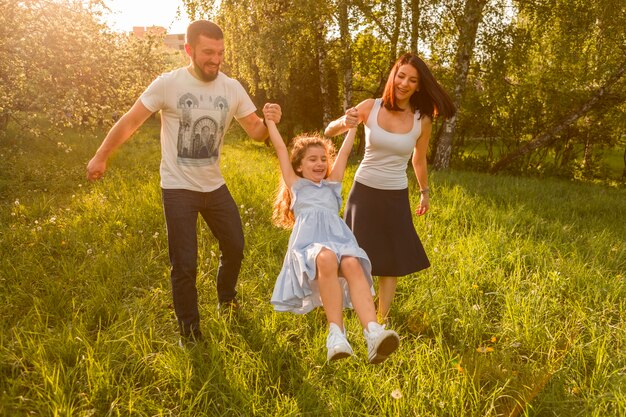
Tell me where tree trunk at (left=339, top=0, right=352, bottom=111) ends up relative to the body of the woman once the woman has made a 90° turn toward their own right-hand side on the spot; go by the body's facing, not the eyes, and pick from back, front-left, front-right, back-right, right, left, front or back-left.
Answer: right

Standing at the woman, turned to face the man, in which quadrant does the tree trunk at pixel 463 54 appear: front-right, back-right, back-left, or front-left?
back-right

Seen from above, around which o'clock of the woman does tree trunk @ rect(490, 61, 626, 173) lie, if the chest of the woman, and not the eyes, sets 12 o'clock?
The tree trunk is roughly at 7 o'clock from the woman.

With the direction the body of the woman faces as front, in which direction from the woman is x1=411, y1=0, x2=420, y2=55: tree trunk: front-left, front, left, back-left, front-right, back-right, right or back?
back

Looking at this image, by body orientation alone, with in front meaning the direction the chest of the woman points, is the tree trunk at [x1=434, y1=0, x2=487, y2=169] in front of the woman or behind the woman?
behind

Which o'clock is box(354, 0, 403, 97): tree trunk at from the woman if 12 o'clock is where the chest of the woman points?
The tree trunk is roughly at 6 o'clock from the woman.

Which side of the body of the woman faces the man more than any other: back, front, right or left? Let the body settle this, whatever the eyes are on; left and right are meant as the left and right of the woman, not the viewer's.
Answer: right

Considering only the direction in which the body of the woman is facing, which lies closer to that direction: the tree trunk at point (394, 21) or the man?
the man

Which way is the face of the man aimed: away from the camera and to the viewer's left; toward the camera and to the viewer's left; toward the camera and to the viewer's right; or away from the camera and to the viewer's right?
toward the camera and to the viewer's right

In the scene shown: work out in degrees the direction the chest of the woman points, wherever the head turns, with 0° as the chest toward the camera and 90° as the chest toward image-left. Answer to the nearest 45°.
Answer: approximately 0°
